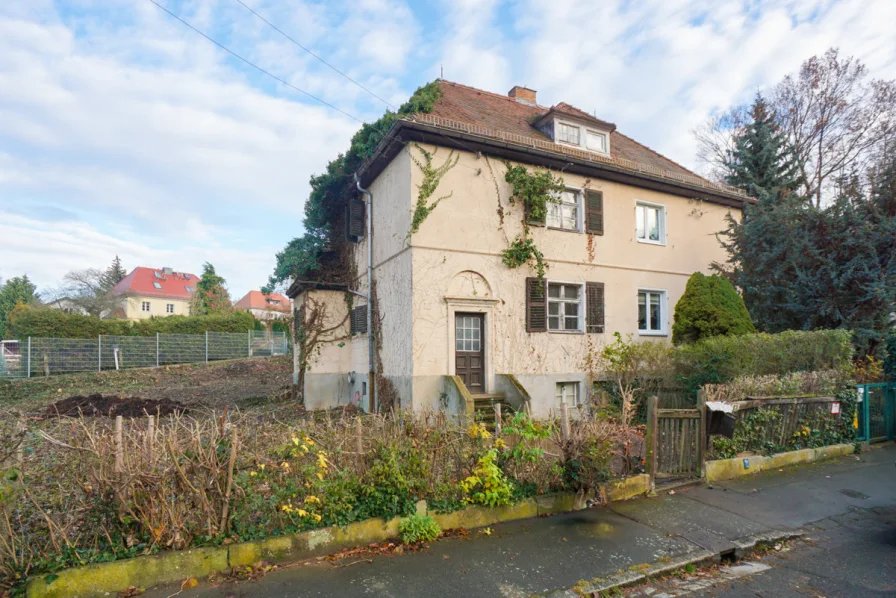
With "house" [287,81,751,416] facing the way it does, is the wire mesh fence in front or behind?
behind

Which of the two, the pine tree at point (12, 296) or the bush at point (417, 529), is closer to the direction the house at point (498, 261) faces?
the bush

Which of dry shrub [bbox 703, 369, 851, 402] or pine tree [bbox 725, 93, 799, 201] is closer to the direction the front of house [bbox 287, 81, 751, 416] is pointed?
the dry shrub

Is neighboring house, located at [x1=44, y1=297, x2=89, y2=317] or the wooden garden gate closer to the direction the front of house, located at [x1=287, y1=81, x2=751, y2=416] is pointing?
the wooden garden gate

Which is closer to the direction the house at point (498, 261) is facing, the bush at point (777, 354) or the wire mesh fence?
the bush

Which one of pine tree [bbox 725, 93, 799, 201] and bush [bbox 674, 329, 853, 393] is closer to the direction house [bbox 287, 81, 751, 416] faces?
the bush

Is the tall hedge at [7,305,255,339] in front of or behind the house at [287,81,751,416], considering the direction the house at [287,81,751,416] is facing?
behind

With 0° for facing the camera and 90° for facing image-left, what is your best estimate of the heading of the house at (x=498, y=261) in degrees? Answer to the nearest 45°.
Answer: approximately 315°
